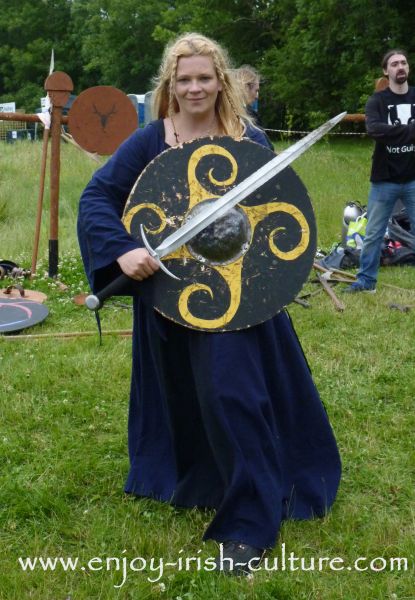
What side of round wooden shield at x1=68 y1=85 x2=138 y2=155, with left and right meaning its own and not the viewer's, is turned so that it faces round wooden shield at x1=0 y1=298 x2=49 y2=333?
front

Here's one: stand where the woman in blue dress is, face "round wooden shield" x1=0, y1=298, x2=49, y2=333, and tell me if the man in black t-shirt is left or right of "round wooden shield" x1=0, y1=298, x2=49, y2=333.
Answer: right

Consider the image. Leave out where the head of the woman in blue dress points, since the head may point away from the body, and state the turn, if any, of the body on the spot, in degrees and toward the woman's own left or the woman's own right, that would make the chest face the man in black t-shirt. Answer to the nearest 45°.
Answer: approximately 180°

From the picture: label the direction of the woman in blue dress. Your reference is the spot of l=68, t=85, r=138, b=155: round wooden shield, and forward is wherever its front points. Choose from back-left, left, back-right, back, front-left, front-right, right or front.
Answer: front

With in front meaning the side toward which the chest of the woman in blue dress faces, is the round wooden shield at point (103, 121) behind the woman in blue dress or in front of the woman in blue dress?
behind

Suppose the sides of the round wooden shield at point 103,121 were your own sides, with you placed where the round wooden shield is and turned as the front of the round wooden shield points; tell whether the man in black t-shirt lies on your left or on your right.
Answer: on your left

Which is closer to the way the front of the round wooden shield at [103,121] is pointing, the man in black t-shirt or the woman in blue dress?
the woman in blue dress

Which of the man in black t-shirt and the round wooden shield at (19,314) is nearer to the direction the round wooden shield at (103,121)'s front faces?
the round wooden shield

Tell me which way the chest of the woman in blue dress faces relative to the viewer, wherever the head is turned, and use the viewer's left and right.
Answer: facing the viewer

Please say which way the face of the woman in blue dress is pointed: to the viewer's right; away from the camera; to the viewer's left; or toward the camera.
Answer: toward the camera

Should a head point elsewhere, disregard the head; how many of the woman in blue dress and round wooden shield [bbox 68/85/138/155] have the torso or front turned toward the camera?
2

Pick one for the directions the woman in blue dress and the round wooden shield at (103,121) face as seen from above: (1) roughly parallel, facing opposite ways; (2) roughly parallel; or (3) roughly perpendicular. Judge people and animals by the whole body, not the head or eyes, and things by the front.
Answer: roughly parallel

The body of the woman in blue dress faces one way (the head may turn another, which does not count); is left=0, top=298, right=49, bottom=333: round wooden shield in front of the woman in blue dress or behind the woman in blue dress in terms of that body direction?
behind

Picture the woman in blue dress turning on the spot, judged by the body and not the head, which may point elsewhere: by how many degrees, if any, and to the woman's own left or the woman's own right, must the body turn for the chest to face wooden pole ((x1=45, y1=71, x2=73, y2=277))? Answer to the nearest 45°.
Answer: approximately 180°
